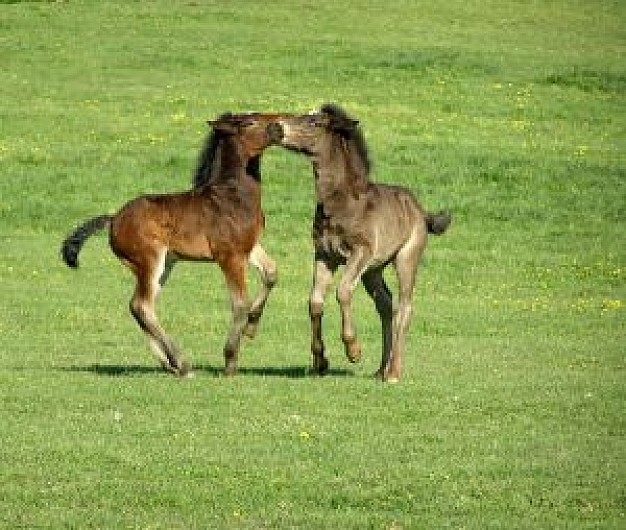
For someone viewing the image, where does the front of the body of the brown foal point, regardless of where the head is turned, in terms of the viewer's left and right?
facing to the right of the viewer

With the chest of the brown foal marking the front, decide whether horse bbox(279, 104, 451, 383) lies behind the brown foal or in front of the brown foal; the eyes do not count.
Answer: in front

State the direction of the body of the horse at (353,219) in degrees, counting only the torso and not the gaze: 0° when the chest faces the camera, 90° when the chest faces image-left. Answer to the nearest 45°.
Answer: approximately 45°

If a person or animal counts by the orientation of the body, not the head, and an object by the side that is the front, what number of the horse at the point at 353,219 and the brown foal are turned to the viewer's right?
1

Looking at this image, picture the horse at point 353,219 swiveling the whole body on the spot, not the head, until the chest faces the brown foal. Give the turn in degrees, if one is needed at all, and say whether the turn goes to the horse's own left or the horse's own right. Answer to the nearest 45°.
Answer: approximately 45° to the horse's own right
